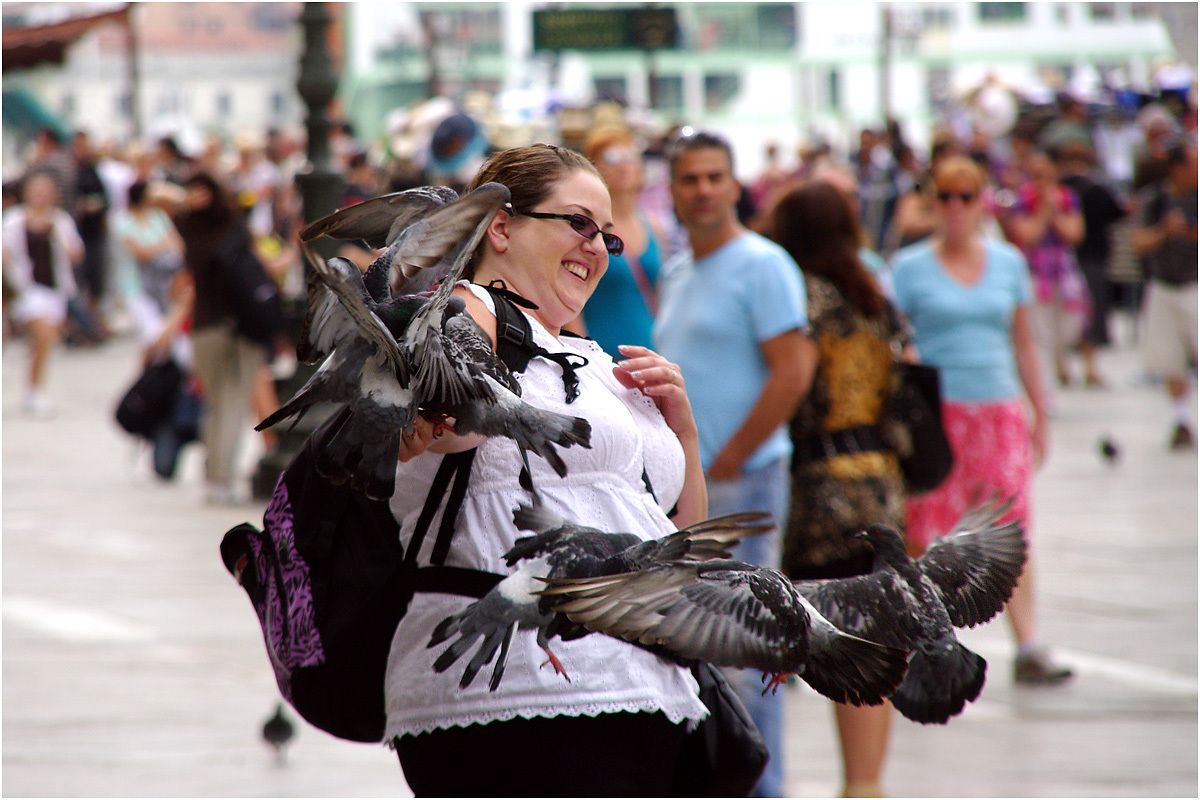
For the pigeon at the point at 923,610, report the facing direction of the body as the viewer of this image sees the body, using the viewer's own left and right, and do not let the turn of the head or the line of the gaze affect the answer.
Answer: facing away from the viewer and to the left of the viewer

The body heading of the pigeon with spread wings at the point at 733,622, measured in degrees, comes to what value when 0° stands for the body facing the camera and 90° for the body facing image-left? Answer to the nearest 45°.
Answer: approximately 135°

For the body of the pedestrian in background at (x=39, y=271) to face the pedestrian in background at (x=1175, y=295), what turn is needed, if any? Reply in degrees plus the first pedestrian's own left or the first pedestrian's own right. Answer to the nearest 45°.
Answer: approximately 45° to the first pedestrian's own left

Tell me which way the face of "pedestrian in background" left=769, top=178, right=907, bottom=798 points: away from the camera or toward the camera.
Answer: away from the camera

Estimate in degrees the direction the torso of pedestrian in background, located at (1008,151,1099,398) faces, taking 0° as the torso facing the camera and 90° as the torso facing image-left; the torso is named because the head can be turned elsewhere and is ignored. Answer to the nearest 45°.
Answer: approximately 0°

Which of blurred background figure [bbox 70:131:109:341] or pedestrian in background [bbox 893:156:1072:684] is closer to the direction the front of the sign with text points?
the pedestrian in background
